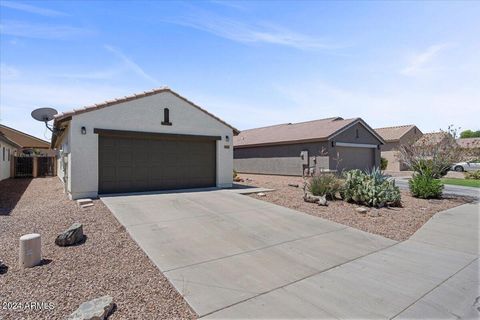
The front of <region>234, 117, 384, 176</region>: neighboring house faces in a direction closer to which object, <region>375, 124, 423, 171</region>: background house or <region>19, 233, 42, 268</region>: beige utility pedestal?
the beige utility pedestal

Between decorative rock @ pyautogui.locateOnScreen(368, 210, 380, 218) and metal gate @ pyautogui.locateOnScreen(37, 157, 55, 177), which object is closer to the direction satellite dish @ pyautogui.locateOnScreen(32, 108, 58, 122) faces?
the metal gate

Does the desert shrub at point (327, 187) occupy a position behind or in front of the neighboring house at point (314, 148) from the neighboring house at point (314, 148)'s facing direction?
in front

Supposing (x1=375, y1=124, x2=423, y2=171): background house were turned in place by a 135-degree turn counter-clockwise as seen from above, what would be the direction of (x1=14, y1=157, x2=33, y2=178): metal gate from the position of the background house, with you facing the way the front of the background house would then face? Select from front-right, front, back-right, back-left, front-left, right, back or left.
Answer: back-left

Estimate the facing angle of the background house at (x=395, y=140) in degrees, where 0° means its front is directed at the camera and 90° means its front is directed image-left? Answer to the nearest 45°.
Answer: approximately 315°
